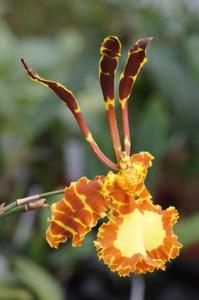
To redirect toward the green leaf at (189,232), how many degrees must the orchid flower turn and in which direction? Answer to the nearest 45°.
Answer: approximately 135° to its left

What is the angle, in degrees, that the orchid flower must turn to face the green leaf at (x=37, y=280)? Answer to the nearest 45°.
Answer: approximately 135° to its left

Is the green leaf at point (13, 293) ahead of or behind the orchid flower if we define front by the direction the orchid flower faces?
behind

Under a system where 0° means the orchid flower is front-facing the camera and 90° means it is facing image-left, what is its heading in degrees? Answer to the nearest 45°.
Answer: approximately 315°
